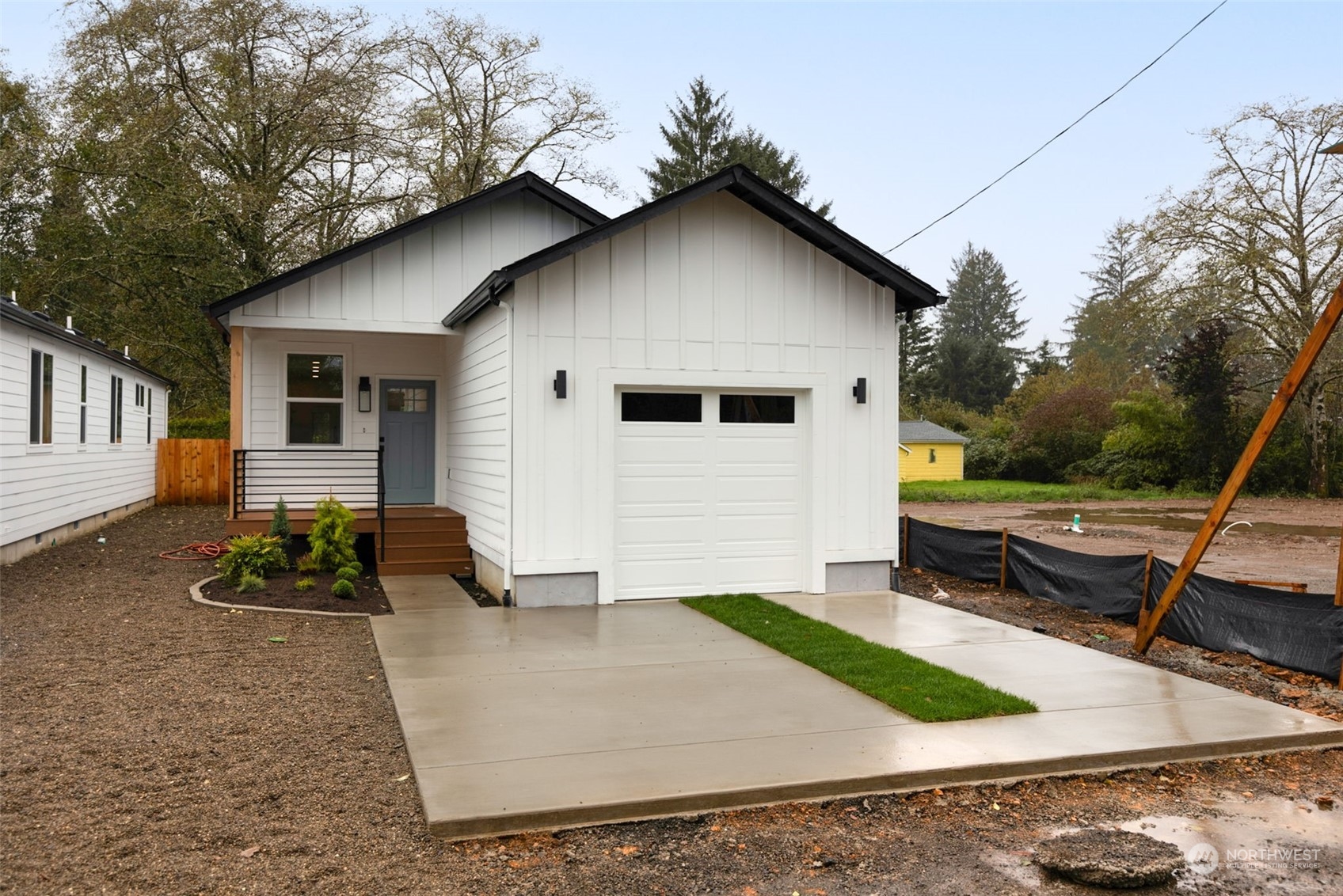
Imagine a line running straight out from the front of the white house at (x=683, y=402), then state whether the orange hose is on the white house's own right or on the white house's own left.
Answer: on the white house's own right

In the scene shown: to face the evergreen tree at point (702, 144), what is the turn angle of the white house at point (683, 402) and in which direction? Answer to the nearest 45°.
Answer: approximately 180°

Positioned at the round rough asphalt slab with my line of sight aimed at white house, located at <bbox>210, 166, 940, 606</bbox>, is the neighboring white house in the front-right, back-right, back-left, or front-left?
front-left

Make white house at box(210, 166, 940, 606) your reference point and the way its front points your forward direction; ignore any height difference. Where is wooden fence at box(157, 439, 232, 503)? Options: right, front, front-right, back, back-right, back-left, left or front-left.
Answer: back-right

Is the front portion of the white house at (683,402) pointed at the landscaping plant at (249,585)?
no

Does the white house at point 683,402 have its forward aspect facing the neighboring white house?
no

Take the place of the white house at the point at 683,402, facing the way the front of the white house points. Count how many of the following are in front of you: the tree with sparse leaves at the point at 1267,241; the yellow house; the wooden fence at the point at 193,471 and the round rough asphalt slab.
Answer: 1

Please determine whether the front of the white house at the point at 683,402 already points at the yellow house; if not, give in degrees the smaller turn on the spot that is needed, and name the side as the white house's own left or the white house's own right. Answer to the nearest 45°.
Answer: approximately 135° to the white house's own left

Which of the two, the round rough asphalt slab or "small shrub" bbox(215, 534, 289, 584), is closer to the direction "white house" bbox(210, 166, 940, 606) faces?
the round rough asphalt slab

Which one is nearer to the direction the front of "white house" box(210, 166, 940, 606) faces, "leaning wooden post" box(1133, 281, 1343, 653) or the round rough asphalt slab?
the round rough asphalt slab

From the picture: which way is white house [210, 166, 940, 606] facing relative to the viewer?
toward the camera

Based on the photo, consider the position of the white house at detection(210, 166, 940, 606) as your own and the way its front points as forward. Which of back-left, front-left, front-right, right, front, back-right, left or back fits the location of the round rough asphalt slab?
front
